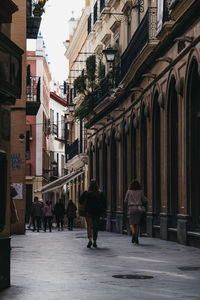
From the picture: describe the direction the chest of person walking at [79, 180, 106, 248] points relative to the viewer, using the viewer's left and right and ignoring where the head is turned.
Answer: facing away from the viewer

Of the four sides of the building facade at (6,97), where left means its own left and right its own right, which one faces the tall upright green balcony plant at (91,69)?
left

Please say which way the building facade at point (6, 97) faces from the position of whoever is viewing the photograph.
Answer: facing to the right of the viewer

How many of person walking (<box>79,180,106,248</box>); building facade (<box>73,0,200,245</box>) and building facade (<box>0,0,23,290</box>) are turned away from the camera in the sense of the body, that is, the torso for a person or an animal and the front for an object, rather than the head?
1

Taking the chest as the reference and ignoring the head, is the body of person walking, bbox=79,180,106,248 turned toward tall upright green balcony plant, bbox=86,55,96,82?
yes

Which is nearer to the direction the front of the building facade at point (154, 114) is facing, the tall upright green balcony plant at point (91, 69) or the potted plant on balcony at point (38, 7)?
the potted plant on balcony

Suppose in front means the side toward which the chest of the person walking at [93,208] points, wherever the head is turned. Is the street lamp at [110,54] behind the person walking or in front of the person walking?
in front

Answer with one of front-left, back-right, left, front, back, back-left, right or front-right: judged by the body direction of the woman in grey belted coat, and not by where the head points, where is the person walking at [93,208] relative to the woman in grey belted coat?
back-left

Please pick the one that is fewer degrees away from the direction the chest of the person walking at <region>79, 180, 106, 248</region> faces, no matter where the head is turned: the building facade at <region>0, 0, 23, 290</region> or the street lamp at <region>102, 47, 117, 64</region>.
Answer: the street lamp

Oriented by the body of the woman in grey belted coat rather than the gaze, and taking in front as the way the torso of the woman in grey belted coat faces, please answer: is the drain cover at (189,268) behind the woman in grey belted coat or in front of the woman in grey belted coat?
behind

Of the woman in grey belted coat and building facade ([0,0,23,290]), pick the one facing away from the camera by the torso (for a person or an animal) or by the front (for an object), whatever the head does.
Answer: the woman in grey belted coat

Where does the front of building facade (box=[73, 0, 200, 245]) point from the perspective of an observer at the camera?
facing to the left of the viewer

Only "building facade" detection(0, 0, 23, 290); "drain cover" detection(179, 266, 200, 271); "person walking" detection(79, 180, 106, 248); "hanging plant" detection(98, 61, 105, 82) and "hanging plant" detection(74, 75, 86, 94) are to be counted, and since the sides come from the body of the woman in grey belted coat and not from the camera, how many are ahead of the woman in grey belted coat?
2

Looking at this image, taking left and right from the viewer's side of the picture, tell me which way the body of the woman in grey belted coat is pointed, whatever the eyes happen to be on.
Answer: facing away from the viewer
